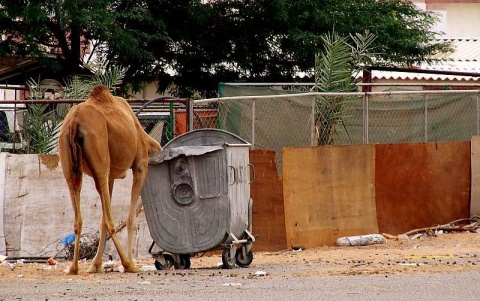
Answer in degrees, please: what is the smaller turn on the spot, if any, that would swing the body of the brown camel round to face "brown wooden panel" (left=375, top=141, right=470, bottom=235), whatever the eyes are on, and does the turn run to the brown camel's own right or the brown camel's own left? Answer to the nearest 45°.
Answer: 0° — it already faces it

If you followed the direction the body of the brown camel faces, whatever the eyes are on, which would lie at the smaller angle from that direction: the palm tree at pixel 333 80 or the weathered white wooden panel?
the palm tree

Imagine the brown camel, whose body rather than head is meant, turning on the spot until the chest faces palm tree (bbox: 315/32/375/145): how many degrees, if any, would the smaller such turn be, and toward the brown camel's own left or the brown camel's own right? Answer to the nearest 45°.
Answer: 0° — it already faces it

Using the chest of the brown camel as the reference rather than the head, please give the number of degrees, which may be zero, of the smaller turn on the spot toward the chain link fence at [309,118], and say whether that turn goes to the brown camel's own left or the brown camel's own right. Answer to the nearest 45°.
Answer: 0° — it already faces it

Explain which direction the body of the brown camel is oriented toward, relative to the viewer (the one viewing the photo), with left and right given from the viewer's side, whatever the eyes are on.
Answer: facing away from the viewer and to the right of the viewer

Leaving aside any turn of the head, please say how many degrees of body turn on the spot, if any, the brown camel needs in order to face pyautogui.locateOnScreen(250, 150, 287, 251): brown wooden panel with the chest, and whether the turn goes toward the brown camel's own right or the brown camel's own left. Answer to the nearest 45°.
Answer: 0° — it already faces it
